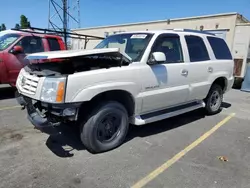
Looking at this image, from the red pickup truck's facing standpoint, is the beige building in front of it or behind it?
behind

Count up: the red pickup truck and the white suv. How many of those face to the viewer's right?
0

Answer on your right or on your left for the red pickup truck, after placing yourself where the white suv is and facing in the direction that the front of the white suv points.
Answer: on your right

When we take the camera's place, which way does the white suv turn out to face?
facing the viewer and to the left of the viewer

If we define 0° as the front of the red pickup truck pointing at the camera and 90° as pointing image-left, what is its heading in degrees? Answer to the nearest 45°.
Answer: approximately 45°

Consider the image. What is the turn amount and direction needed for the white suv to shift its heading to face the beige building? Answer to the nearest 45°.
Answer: approximately 180°

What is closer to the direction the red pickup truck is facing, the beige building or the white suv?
the white suv
